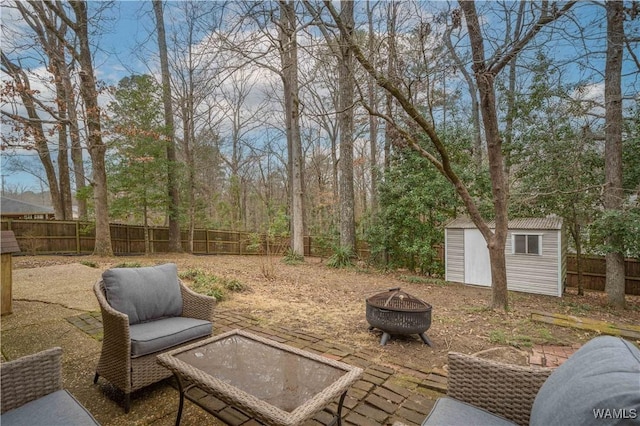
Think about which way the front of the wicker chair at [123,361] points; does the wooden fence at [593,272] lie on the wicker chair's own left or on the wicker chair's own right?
on the wicker chair's own left

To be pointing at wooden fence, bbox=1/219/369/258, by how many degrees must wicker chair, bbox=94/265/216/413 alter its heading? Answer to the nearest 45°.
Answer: approximately 135° to its left

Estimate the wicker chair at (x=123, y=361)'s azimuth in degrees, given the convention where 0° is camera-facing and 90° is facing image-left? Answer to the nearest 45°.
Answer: approximately 315°

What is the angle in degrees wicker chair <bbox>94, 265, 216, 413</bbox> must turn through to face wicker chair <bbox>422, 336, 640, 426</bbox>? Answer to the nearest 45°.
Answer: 0° — it already faces it

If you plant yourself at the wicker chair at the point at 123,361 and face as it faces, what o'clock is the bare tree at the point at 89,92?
The bare tree is roughly at 7 o'clock from the wicker chair.

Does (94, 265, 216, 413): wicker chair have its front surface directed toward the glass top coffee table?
yes

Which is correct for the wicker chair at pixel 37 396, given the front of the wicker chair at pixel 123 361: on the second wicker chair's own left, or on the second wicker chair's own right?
on the second wicker chair's own right

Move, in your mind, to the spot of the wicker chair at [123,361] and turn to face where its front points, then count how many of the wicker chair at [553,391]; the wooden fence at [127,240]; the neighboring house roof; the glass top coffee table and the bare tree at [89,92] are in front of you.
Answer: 2

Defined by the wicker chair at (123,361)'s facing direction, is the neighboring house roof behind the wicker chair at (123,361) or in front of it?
behind
